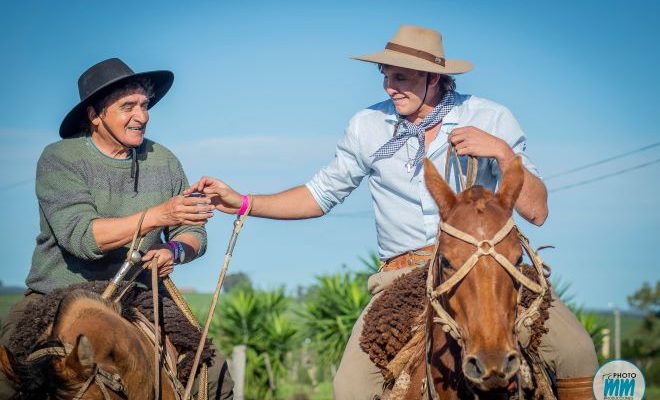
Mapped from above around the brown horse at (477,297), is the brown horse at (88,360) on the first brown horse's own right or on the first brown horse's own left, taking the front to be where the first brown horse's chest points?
on the first brown horse's own right

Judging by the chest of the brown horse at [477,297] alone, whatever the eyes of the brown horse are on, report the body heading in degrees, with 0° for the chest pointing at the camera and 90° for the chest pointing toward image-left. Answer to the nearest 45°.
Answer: approximately 0°

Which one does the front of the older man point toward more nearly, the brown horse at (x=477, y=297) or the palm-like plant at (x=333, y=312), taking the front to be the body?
the brown horse

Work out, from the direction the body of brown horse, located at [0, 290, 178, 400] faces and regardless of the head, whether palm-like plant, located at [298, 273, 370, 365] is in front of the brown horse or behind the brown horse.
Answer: behind

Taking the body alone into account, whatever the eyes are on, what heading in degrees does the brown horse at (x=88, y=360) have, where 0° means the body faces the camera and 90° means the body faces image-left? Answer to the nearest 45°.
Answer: approximately 45°

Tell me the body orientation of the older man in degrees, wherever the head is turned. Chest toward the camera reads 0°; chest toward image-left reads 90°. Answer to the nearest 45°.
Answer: approximately 315°

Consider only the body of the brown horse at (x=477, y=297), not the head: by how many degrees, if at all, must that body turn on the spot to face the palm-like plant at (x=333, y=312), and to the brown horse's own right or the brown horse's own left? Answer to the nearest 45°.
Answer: approximately 180°

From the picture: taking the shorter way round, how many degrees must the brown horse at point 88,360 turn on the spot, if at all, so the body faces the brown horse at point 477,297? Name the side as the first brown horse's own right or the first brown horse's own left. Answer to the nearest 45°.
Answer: approximately 90° to the first brown horse's own left

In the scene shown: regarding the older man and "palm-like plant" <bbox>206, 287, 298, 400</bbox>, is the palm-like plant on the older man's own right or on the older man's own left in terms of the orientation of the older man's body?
on the older man's own left
